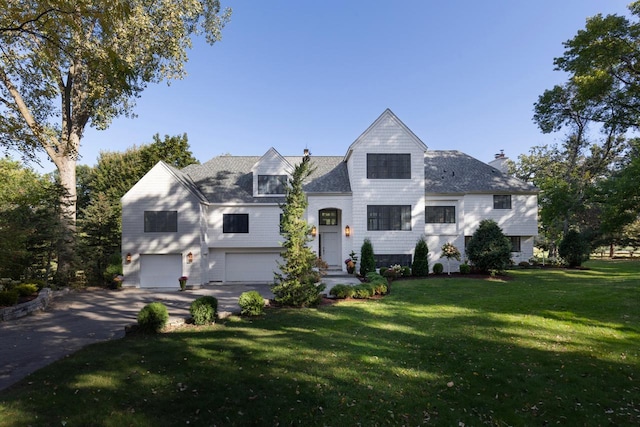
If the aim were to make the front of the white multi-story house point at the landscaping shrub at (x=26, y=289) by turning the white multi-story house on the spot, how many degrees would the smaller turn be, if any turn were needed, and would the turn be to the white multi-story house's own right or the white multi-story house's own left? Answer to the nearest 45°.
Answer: approximately 45° to the white multi-story house's own right

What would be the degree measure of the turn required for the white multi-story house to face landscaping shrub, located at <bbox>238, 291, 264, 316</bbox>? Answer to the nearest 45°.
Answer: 0° — it already faces it

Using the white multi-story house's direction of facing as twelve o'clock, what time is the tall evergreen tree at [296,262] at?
The tall evergreen tree is roughly at 12 o'clock from the white multi-story house.

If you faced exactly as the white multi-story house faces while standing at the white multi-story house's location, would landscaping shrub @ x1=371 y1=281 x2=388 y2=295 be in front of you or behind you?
in front

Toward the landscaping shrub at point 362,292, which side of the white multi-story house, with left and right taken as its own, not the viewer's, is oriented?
front

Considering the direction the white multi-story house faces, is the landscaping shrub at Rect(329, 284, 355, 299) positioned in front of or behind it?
in front

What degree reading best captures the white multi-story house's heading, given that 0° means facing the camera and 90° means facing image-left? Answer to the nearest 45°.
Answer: approximately 0°

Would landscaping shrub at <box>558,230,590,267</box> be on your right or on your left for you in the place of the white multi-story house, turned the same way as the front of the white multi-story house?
on your left

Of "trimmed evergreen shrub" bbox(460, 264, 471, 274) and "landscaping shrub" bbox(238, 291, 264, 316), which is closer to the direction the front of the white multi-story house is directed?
the landscaping shrub
